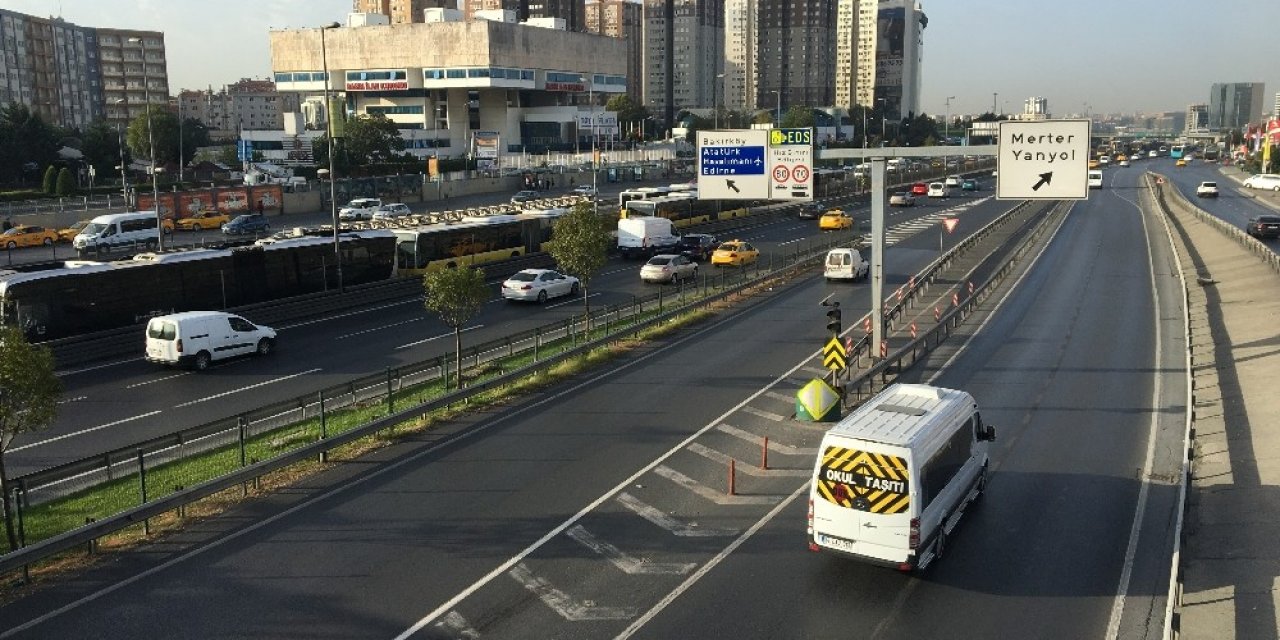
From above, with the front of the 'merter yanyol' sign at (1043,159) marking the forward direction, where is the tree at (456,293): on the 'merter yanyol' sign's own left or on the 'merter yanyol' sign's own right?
on the 'merter yanyol' sign's own right

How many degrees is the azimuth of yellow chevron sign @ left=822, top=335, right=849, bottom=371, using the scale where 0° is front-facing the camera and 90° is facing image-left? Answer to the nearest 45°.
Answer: approximately 0°

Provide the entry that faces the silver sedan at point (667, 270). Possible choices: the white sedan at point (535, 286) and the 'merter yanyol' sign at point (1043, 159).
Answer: the white sedan at point (535, 286)

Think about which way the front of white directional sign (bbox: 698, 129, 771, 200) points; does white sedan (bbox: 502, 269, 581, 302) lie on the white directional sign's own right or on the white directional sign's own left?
on the white directional sign's own right

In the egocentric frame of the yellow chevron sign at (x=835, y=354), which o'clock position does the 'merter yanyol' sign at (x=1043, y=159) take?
The 'merter yanyol' sign is roughly at 8 o'clock from the yellow chevron sign.

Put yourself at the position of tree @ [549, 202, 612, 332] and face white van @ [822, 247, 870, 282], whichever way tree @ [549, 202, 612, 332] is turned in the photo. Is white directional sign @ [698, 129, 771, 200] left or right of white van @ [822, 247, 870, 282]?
right

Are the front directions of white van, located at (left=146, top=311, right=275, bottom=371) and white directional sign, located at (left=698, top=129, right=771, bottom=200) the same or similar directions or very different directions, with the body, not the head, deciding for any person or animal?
very different directions

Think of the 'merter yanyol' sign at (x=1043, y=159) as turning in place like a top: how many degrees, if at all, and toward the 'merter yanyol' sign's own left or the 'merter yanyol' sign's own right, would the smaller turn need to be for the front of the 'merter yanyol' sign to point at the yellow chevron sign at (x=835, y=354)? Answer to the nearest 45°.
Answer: approximately 45° to the 'merter yanyol' sign's own right

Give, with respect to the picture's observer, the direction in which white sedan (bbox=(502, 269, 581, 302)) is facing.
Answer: facing away from the viewer and to the right of the viewer

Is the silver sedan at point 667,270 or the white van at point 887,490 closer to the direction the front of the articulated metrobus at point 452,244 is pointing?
the white van

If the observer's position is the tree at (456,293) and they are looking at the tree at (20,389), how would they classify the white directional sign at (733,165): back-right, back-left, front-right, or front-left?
back-left

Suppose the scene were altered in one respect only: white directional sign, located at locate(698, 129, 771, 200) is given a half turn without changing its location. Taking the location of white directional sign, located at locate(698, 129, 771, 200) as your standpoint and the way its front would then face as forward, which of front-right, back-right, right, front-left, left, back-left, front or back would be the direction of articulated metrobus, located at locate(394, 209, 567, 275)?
front-left
